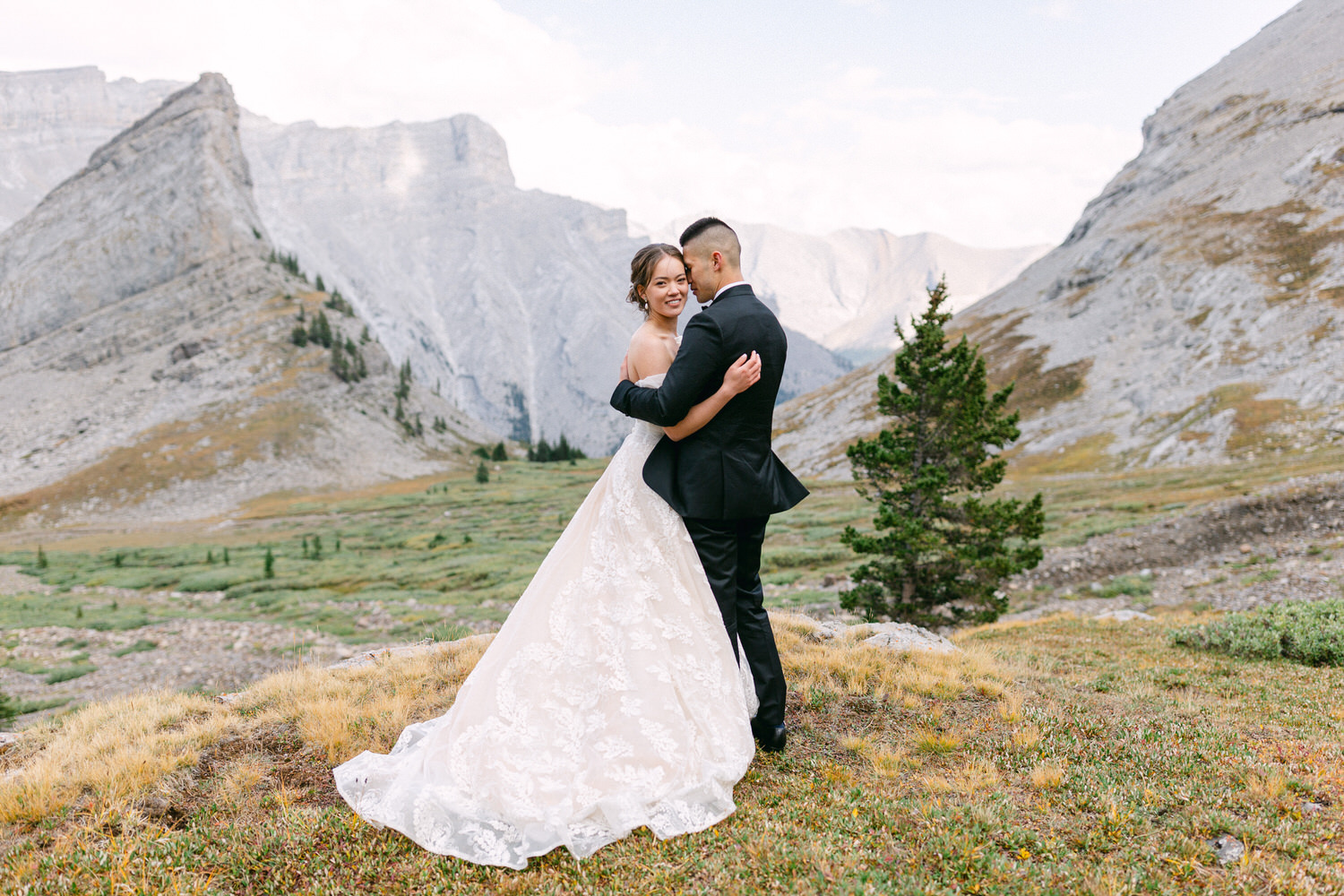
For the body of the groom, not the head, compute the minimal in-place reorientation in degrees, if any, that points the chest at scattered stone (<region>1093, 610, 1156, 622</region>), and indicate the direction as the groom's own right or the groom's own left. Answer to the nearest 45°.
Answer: approximately 90° to the groom's own right

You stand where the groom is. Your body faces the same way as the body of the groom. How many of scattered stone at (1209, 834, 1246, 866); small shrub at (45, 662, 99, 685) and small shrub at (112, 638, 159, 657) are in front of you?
2

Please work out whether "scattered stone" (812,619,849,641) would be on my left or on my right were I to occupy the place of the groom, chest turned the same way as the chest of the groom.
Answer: on my right

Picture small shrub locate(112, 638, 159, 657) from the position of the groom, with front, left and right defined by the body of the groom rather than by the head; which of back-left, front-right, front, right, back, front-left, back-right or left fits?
front

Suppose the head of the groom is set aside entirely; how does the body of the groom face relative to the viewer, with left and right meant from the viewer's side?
facing away from the viewer and to the left of the viewer

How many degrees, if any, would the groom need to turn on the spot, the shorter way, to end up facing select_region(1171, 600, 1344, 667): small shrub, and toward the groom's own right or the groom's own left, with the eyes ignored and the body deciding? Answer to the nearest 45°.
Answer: approximately 90° to the groom's own right

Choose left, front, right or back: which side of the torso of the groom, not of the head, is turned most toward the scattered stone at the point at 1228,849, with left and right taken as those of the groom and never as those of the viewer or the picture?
back

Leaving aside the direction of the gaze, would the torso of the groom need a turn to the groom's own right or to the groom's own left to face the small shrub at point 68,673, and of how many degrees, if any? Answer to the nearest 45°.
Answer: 0° — they already face it

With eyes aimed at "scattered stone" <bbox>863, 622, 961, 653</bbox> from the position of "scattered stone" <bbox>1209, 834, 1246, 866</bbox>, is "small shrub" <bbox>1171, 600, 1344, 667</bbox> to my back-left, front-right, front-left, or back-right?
front-right
